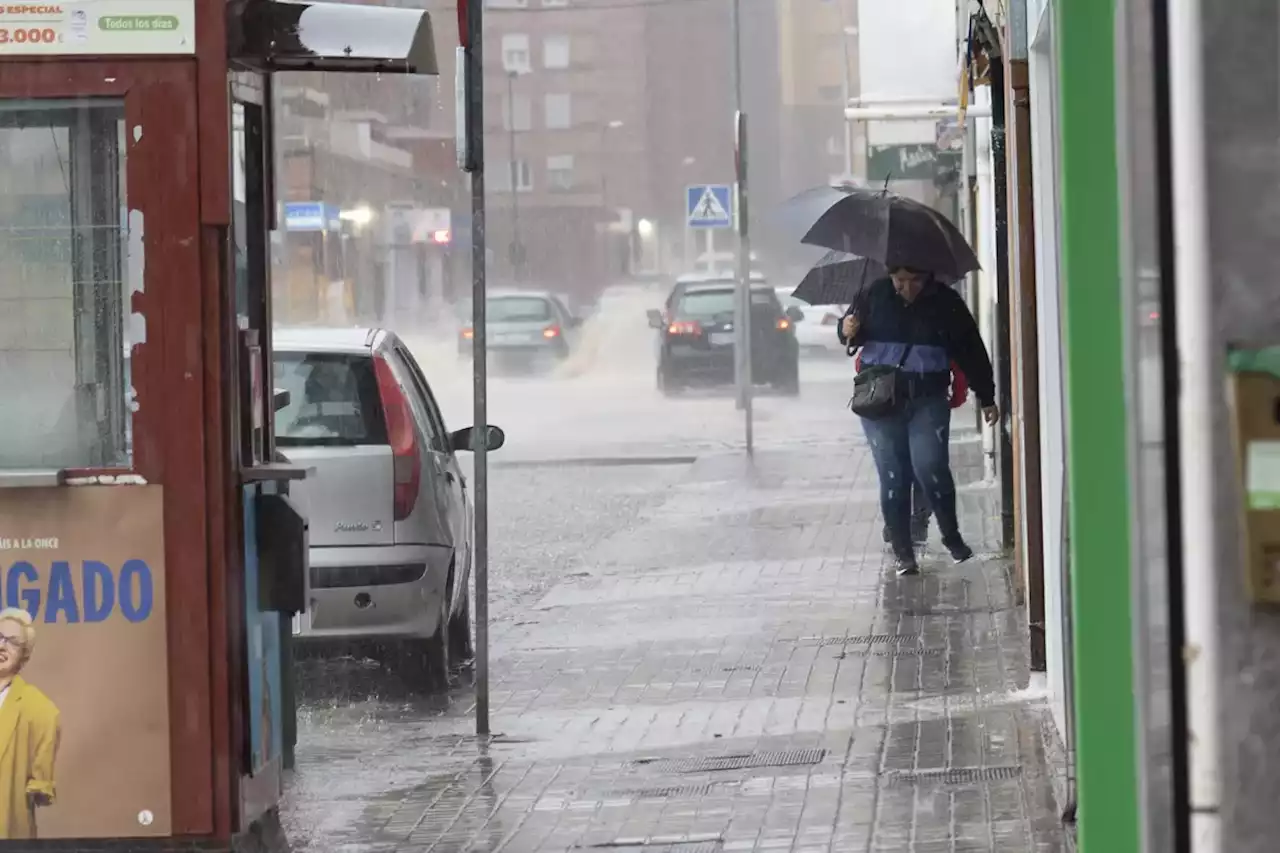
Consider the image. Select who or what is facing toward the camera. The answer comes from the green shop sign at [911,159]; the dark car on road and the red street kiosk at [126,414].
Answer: the green shop sign

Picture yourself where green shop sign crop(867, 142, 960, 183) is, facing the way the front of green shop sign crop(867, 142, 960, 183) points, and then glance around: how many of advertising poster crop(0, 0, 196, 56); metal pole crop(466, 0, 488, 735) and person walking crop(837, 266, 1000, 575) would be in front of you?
3

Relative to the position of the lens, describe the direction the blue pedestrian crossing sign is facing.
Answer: facing the viewer

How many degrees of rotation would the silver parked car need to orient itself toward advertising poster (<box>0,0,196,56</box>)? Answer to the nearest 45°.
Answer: approximately 180°

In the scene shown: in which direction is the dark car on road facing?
away from the camera

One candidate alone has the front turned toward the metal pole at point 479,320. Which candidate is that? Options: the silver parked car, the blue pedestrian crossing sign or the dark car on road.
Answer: the blue pedestrian crossing sign

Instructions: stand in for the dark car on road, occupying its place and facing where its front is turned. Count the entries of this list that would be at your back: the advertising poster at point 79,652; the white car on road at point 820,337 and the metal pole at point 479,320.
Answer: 2

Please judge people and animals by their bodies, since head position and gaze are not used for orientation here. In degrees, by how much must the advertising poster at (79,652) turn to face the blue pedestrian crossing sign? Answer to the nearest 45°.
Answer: approximately 180°

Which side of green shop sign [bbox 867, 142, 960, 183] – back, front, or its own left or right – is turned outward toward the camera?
front

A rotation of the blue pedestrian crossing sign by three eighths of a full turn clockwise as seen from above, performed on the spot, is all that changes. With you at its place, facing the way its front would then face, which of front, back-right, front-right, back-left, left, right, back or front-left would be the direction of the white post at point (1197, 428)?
back-left

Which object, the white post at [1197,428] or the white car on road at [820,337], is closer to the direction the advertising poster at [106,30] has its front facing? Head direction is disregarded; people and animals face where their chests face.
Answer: the white post

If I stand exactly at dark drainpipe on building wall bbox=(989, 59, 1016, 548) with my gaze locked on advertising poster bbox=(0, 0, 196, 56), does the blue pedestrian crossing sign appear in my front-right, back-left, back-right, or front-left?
back-right

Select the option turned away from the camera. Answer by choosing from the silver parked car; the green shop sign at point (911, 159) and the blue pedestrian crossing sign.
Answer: the silver parked car

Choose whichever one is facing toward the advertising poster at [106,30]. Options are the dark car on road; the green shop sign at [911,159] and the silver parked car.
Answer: the green shop sign

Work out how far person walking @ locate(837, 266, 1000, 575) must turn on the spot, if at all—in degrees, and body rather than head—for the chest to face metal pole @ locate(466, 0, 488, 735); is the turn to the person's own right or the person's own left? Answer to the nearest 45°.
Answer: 0° — they already face it

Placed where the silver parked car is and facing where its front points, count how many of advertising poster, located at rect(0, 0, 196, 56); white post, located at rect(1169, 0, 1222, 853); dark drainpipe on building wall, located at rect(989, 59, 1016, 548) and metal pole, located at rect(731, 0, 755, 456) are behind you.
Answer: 2

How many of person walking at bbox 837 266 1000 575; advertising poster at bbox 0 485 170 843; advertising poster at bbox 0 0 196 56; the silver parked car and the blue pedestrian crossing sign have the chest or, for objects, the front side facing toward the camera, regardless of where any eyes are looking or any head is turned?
4
